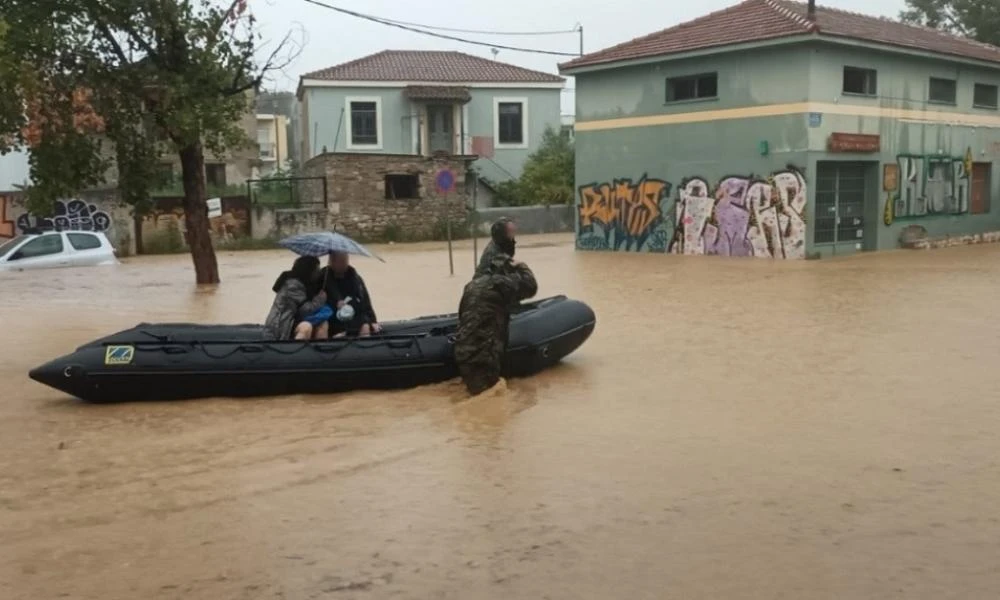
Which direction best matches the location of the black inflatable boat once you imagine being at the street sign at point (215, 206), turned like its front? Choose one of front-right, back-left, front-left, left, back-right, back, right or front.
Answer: front

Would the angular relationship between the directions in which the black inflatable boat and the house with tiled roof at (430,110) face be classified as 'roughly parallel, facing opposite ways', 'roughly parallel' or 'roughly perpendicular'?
roughly perpendicular

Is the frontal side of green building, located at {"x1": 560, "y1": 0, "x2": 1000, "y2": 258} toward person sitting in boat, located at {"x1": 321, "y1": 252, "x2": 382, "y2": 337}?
no

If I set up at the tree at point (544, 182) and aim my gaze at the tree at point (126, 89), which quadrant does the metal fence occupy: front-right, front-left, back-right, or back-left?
front-right

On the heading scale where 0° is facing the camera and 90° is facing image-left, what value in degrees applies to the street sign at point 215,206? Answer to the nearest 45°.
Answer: approximately 0°

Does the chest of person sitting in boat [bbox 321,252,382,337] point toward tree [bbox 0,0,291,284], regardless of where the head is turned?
no

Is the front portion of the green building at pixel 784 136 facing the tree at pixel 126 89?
no

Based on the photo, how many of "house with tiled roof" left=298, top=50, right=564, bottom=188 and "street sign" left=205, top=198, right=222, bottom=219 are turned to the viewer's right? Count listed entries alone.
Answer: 0

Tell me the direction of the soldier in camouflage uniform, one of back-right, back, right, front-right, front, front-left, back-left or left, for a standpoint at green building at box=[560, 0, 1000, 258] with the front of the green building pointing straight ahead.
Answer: front-right

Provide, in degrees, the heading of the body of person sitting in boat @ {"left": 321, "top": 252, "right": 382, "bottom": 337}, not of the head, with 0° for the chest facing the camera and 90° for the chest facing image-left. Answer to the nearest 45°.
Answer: approximately 0°

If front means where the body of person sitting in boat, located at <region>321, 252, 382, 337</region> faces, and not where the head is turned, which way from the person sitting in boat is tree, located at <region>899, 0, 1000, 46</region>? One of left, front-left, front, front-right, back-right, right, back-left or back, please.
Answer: back-left

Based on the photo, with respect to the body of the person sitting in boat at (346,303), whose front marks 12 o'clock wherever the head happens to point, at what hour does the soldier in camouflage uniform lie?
The soldier in camouflage uniform is roughly at 10 o'clock from the person sitting in boat.

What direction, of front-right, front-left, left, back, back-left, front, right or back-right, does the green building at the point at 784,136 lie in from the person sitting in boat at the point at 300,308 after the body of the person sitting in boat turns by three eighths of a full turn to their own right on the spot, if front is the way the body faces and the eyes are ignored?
back-right
